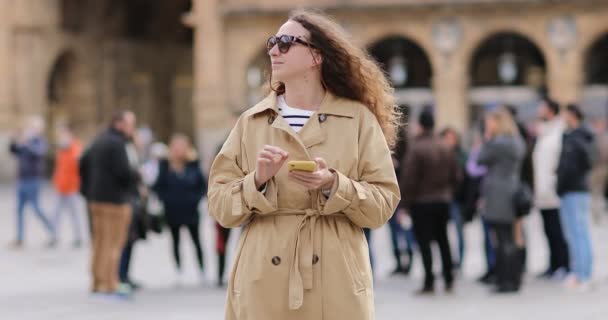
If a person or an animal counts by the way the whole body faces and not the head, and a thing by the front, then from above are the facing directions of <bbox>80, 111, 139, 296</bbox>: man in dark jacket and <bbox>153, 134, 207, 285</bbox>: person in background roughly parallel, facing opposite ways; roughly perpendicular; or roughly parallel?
roughly perpendicular

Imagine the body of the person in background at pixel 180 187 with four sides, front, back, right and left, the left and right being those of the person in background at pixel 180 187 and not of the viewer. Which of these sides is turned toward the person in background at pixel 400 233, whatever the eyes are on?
left

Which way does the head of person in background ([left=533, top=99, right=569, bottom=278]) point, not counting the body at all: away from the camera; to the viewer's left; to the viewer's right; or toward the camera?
to the viewer's left

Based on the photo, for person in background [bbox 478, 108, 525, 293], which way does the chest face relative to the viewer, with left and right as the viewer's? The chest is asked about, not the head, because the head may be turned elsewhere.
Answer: facing to the left of the viewer

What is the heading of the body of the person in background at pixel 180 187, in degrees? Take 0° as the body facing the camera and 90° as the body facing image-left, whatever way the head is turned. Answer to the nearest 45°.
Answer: approximately 0°

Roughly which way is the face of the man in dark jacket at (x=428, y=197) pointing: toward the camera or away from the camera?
away from the camera
